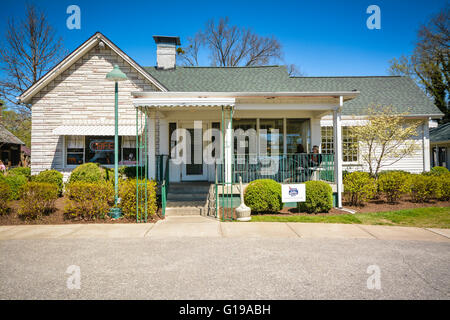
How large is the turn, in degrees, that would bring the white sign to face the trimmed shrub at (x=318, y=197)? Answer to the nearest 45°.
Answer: approximately 135° to its left

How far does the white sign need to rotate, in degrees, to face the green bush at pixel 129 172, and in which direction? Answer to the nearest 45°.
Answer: approximately 90° to its right

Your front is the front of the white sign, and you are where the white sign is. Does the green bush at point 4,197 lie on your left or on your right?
on your right

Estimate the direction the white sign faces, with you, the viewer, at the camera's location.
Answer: facing the viewer

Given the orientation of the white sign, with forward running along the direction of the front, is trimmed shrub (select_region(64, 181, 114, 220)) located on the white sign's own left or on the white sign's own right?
on the white sign's own right

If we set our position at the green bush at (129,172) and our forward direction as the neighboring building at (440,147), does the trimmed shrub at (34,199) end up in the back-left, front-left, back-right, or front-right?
back-right

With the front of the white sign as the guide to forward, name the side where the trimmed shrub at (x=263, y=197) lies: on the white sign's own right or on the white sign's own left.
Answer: on the white sign's own right

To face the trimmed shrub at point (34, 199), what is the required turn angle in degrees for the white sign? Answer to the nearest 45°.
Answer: approximately 90° to its right

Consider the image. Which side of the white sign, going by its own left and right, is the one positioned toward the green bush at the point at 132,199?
right

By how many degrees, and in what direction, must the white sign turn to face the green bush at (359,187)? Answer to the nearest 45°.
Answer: approximately 135° to its left

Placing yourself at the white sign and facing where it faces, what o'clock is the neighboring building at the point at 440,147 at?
The neighboring building is roughly at 7 o'clock from the white sign.

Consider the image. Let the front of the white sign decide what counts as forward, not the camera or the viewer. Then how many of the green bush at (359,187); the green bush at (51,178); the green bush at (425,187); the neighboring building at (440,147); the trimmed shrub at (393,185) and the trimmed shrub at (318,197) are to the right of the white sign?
1

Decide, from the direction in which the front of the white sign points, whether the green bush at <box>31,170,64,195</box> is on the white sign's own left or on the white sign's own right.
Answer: on the white sign's own right
